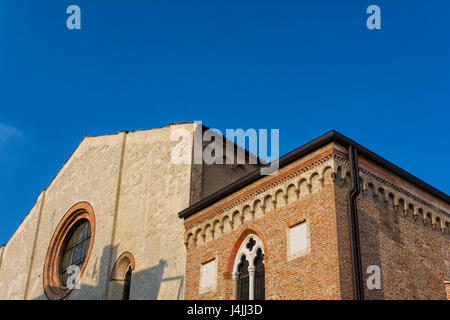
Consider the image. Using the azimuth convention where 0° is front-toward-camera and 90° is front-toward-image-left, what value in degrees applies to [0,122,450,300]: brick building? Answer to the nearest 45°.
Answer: approximately 45°
